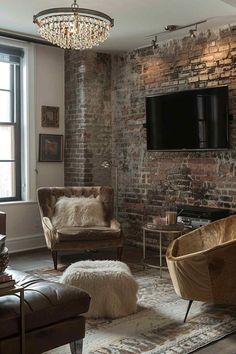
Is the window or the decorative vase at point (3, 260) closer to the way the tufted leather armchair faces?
the decorative vase

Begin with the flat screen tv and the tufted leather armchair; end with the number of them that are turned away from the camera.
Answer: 0

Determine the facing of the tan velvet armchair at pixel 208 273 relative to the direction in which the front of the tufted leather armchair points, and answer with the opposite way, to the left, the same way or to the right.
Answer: to the right

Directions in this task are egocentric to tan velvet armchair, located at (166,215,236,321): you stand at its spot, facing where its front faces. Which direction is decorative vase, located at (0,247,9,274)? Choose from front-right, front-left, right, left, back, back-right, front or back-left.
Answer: front

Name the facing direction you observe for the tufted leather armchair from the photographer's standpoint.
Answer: facing the viewer and to the right of the viewer

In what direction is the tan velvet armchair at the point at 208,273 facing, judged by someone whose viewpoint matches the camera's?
facing the viewer and to the left of the viewer

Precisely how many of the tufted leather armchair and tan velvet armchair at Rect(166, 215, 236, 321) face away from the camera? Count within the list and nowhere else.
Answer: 0

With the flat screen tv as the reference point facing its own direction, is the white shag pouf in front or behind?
in front

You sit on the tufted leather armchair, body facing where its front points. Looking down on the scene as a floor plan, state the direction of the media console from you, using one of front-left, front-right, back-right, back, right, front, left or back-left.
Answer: front-left

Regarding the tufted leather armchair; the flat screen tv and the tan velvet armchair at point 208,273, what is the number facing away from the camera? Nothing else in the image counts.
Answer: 0

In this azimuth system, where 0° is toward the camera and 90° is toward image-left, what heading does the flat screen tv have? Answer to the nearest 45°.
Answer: approximately 45°

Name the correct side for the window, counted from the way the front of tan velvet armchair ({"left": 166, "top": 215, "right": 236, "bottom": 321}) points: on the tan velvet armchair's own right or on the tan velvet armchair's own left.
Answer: on the tan velvet armchair's own right

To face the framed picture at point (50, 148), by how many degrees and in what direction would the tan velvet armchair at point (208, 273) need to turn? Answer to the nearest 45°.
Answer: approximately 90° to its right

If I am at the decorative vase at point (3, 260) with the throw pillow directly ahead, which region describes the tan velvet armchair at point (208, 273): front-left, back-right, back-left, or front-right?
front-right

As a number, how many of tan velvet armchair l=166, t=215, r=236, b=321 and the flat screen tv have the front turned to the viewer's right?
0
